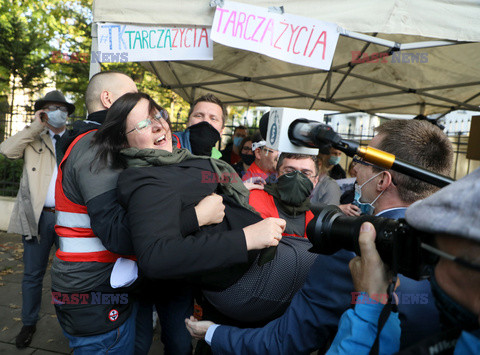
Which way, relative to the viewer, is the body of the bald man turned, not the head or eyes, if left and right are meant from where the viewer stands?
facing to the right of the viewer

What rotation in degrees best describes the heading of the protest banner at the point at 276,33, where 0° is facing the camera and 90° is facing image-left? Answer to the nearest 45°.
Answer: approximately 0°

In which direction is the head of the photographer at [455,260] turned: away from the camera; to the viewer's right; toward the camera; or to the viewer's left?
to the viewer's left

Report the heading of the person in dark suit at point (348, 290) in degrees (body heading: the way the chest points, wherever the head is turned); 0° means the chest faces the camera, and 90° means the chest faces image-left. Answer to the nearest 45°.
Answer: approximately 135°

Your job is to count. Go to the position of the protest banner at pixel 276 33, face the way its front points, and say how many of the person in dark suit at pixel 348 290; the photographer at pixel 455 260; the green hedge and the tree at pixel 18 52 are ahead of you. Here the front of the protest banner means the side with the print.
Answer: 2

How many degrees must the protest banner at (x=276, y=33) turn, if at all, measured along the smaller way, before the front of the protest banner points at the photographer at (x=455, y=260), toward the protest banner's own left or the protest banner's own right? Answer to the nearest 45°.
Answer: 0° — it already faces them

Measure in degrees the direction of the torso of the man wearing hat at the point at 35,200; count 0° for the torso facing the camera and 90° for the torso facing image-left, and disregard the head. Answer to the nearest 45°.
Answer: approximately 315°

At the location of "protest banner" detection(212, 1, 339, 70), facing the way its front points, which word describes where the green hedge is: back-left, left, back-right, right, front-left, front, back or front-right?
back-right

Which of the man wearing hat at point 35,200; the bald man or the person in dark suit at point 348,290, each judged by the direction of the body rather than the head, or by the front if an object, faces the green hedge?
the person in dark suit
